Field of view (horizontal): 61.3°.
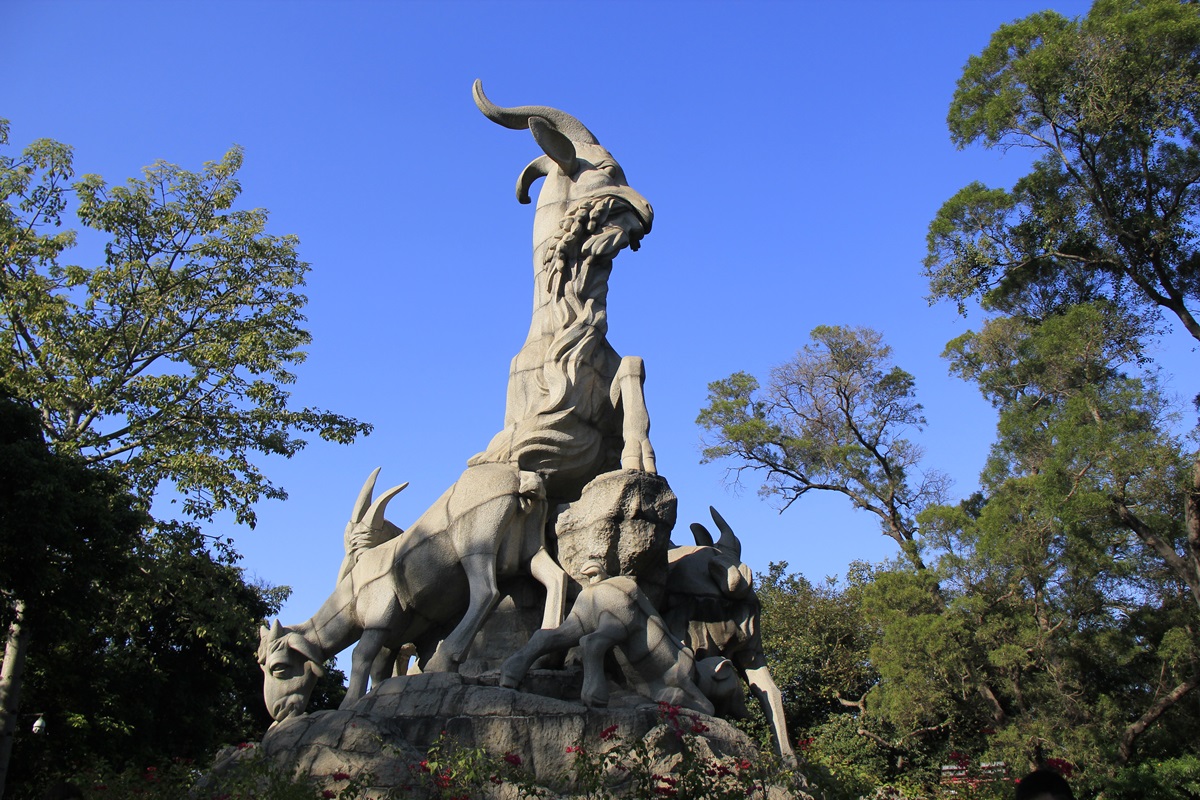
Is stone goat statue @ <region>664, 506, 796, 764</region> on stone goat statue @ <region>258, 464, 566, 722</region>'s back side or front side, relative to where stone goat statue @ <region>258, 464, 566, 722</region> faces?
on the back side

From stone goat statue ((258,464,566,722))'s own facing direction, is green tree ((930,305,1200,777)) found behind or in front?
behind

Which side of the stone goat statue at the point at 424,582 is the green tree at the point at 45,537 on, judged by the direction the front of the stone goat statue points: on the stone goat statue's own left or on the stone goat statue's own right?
on the stone goat statue's own right

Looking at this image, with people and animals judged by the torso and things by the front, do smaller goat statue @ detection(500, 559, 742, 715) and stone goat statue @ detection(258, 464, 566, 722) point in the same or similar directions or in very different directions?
very different directions

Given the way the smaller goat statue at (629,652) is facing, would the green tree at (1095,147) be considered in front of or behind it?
in front

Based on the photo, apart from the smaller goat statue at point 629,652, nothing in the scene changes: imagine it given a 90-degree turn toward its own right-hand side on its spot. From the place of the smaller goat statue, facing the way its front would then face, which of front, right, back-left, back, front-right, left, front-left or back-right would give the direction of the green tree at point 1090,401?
back-left

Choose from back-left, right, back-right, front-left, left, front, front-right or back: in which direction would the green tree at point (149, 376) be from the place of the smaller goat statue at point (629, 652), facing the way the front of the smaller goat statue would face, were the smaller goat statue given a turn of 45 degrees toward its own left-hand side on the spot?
left

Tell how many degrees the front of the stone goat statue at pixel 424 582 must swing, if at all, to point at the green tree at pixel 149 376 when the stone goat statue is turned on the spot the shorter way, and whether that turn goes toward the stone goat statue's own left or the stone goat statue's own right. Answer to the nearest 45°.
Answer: approximately 45° to the stone goat statue's own right

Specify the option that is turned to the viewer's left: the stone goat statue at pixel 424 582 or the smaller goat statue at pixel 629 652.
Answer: the stone goat statue

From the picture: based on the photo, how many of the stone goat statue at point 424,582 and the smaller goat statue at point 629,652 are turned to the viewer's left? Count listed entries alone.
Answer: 1

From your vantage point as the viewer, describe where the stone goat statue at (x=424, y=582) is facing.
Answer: facing to the left of the viewer

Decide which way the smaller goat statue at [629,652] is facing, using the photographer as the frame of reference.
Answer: facing to the right of the viewer
